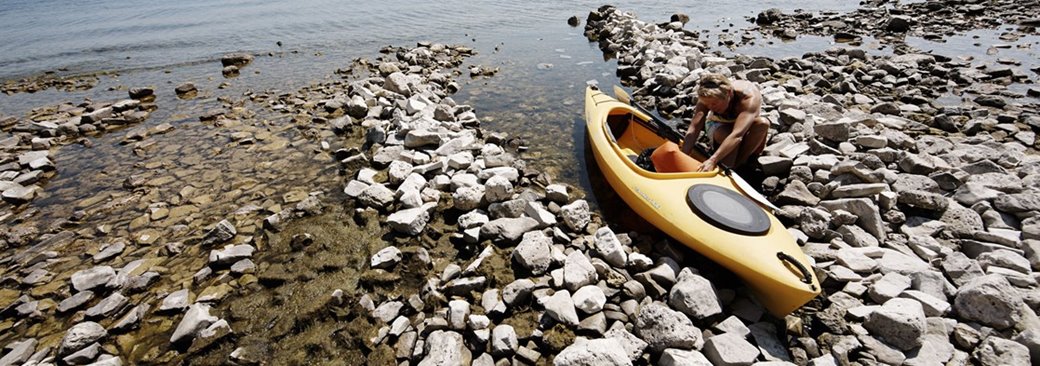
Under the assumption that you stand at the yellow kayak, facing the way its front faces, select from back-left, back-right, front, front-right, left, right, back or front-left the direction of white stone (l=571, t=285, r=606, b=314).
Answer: left

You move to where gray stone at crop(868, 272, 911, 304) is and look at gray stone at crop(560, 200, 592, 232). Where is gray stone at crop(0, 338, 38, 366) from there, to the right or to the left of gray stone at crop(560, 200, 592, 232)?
left

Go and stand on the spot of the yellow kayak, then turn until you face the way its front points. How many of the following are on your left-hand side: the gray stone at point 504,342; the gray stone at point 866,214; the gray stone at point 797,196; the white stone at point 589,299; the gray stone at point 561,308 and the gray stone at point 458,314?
4

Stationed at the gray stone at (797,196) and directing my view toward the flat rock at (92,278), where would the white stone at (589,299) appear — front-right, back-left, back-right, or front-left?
front-left

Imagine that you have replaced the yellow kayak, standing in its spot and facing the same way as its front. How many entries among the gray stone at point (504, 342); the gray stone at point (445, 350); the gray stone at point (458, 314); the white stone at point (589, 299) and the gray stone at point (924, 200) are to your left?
4

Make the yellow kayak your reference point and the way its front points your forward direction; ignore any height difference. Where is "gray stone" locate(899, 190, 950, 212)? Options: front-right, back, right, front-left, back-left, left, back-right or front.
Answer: right

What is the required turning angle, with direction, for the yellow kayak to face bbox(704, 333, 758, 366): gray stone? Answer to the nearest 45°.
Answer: approximately 135° to its left

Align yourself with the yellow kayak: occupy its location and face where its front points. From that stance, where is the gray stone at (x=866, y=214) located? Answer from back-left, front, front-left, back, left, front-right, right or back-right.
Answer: right

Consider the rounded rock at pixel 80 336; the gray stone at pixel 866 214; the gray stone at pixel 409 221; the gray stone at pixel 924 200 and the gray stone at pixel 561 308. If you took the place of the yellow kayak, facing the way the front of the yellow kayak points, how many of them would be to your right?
2

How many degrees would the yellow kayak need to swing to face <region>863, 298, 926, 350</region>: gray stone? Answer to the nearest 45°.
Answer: approximately 180°

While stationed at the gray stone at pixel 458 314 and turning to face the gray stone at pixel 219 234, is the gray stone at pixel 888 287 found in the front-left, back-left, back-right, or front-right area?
back-right

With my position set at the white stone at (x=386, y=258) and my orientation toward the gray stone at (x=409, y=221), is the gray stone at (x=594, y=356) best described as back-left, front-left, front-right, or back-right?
back-right

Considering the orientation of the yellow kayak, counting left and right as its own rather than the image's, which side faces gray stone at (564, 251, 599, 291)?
left

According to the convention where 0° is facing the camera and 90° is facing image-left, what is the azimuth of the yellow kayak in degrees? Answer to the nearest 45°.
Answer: approximately 135°
